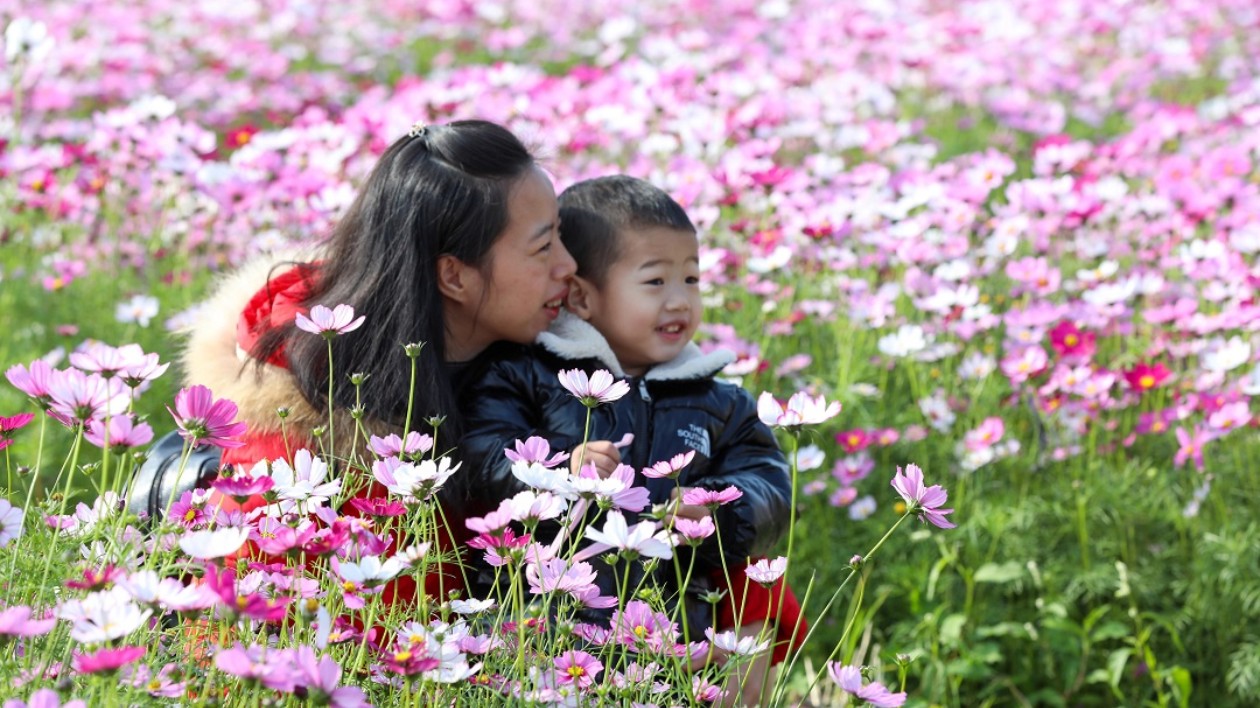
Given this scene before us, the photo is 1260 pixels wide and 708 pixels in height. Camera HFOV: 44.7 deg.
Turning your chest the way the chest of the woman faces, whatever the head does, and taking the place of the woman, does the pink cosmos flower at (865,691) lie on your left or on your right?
on your right

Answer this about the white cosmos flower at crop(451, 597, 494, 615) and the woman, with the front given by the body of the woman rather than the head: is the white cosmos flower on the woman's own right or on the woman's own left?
on the woman's own right

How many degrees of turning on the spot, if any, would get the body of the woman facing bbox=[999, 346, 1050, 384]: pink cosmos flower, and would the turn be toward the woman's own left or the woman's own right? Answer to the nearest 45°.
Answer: approximately 45° to the woman's own left

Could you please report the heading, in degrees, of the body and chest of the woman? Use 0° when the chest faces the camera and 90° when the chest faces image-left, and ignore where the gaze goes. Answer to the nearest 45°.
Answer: approximately 270°

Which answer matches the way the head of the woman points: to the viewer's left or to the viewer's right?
to the viewer's right

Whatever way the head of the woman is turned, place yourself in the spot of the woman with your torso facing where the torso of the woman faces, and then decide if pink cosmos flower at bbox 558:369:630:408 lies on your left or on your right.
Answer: on your right

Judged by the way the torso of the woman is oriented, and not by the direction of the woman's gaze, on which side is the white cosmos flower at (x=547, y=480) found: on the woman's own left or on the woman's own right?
on the woman's own right

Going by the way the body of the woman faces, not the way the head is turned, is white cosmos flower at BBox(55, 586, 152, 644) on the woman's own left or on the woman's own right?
on the woman's own right

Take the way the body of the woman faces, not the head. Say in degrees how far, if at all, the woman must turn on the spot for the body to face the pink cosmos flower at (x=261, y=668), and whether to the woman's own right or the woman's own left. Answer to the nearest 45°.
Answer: approximately 90° to the woman's own right
